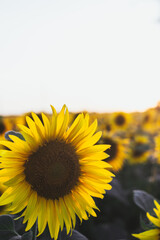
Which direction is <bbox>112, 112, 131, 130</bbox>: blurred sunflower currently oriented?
toward the camera

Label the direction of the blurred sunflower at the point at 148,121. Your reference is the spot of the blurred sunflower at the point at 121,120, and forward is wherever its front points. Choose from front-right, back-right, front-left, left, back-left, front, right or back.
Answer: back-left

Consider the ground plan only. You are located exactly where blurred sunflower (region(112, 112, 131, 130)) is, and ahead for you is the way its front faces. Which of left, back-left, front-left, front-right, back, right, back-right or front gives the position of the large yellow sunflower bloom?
front

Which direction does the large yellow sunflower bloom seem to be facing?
toward the camera

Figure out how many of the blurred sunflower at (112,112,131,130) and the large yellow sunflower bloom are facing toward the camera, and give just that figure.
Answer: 2

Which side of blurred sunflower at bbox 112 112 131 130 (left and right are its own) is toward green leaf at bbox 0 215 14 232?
front

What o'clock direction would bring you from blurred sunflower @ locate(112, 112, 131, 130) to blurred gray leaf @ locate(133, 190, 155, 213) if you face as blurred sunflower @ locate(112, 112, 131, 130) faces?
The blurred gray leaf is roughly at 12 o'clock from the blurred sunflower.

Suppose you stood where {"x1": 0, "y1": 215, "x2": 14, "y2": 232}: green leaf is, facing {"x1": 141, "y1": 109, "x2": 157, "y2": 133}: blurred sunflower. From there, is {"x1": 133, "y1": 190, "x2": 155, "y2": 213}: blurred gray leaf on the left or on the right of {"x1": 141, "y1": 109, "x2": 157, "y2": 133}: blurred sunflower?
right

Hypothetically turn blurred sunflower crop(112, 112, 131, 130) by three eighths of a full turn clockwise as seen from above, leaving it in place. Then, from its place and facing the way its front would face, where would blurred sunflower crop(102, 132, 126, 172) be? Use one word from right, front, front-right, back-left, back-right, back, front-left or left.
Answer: back-left

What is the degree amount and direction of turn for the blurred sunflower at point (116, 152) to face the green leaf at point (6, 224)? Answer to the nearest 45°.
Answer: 0° — it already faces it

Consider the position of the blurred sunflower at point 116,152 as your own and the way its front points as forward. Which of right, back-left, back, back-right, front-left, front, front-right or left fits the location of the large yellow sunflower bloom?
front

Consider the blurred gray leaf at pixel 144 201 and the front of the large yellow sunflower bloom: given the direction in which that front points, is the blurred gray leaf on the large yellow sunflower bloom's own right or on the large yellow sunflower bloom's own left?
on the large yellow sunflower bloom's own left

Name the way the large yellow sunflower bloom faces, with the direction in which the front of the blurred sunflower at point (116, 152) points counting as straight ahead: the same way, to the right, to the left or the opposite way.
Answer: the same way

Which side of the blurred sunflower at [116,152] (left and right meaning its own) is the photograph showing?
front

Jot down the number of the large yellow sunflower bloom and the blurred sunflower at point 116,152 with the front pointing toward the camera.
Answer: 2
